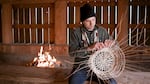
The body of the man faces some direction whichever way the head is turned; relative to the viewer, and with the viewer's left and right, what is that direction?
facing the viewer and to the right of the viewer

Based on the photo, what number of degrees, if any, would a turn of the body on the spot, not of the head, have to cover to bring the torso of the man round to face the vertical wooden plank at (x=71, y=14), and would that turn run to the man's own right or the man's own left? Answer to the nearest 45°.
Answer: approximately 135° to the man's own left

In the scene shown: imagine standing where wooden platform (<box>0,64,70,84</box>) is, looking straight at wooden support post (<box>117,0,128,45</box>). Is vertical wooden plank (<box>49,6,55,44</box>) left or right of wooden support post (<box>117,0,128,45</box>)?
left

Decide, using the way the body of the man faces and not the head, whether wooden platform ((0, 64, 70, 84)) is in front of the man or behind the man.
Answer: behind

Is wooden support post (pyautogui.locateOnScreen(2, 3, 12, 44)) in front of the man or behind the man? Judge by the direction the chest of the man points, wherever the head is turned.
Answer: behind
